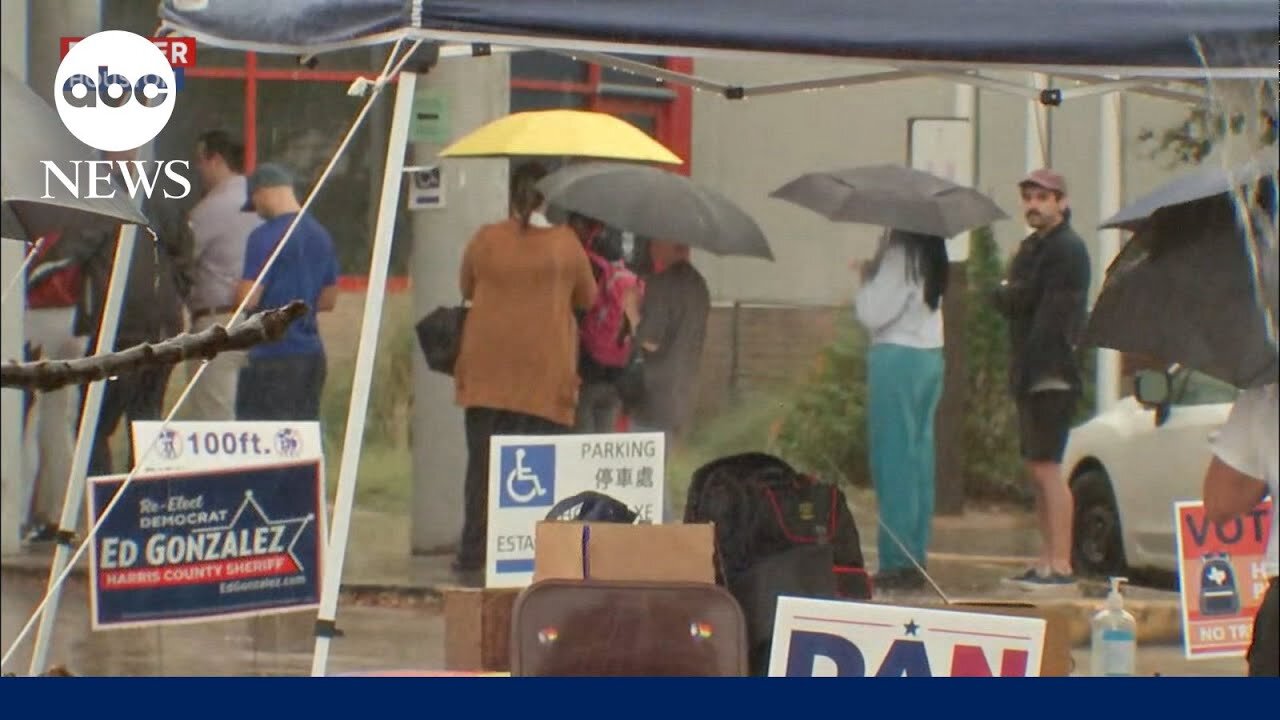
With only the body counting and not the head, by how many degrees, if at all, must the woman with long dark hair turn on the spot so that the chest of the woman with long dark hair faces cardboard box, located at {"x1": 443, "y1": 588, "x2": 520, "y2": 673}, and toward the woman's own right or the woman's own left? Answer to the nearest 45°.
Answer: approximately 90° to the woman's own left

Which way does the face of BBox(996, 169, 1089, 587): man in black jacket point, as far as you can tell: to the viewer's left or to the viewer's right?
to the viewer's left

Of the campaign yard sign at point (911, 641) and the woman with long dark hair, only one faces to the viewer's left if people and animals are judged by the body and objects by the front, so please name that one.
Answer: the woman with long dark hair

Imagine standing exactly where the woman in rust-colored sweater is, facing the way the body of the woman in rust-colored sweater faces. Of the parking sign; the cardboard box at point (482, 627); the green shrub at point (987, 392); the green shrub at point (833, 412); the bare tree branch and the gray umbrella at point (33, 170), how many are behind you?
4

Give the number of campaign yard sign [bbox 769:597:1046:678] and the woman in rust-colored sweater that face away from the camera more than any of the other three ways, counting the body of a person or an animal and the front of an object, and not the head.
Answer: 1

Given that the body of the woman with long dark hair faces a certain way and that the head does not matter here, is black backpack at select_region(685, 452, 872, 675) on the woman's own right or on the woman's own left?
on the woman's own left

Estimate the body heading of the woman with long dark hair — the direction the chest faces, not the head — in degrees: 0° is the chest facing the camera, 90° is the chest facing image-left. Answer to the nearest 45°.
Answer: approximately 90°

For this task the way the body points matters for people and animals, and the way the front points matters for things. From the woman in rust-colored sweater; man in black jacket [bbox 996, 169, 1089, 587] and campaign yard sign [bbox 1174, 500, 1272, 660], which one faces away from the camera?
the woman in rust-colored sweater

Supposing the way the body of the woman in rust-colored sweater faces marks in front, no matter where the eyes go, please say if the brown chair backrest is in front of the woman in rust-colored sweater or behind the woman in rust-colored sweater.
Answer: behind
